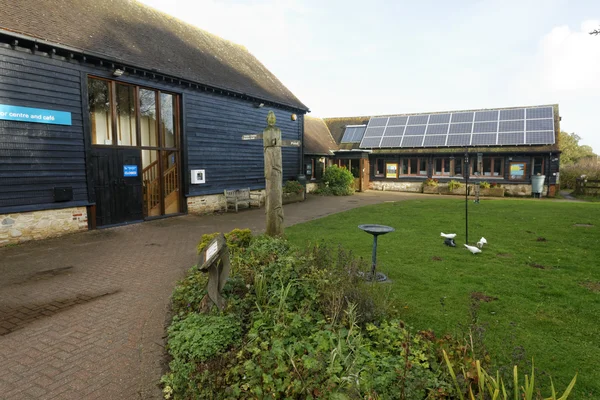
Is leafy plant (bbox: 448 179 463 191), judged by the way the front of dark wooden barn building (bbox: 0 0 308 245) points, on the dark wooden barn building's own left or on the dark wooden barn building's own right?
on the dark wooden barn building's own left

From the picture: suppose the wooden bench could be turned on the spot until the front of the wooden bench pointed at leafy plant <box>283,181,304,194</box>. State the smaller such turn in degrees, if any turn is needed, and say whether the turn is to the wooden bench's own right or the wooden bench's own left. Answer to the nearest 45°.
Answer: approximately 90° to the wooden bench's own left

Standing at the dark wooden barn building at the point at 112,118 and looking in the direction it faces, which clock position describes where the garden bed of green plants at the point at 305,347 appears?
The garden bed of green plants is roughly at 1 o'clock from the dark wooden barn building.

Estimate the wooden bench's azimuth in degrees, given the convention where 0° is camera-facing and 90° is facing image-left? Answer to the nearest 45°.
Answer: approximately 315°

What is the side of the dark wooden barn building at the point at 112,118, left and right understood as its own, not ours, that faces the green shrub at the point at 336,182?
left

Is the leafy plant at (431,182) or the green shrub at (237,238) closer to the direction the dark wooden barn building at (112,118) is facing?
the green shrub

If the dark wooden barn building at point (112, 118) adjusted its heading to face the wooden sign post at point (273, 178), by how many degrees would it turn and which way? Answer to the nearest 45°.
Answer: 0° — it already faces it

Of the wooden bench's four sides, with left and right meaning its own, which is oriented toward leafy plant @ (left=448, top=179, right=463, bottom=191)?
left

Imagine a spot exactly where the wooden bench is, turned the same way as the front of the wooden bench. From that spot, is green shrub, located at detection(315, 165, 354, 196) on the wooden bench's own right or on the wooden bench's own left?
on the wooden bench's own left

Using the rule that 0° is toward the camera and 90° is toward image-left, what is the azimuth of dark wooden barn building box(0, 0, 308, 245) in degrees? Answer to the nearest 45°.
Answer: approximately 315°
